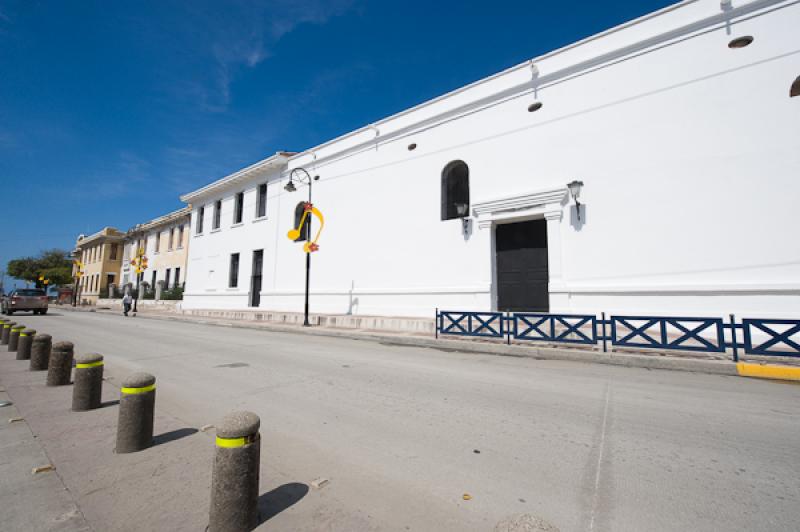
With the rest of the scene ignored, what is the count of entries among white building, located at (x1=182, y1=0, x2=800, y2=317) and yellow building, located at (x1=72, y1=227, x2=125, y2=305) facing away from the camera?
0

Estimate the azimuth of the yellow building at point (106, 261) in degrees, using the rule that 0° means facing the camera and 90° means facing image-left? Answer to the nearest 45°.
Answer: approximately 45°

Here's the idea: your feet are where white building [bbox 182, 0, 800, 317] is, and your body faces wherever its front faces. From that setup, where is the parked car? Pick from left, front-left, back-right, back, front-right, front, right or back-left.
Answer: front-right

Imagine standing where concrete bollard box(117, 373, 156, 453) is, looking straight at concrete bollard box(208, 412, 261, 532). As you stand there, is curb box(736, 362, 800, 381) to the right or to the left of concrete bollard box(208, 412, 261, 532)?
left

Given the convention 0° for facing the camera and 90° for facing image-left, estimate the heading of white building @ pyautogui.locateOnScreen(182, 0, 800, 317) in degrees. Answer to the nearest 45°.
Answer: approximately 45°

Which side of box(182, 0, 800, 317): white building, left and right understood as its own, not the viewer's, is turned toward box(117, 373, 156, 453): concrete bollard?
front

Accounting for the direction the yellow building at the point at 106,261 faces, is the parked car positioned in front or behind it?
in front

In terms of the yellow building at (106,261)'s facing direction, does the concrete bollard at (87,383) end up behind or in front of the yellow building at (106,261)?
in front

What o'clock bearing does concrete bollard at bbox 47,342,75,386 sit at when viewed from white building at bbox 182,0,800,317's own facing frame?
The concrete bollard is roughly at 12 o'clock from the white building.

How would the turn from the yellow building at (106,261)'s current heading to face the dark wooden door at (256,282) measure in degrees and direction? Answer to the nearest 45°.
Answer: approximately 45° to its left

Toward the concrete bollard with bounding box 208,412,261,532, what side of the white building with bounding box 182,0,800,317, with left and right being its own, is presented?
front
